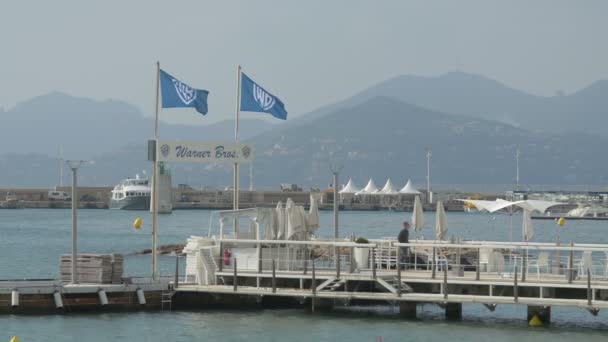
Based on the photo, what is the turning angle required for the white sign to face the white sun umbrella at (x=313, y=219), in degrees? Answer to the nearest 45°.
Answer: approximately 90° to its left

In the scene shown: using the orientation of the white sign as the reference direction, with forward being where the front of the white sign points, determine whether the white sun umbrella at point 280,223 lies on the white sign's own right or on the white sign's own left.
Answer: on the white sign's own left

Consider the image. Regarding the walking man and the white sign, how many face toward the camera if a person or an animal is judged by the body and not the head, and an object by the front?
1

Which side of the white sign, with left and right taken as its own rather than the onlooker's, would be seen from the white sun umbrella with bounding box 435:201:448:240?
left

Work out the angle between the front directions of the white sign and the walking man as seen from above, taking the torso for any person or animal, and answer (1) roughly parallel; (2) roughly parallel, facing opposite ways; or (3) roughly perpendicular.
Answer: roughly perpendicular
